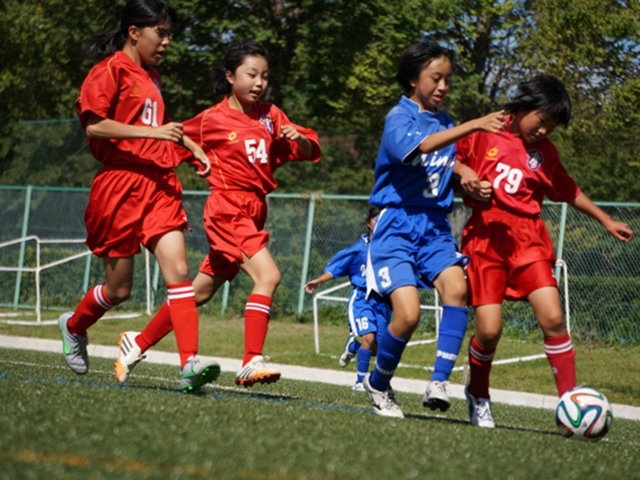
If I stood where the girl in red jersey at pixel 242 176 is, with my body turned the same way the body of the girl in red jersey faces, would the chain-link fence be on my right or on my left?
on my left

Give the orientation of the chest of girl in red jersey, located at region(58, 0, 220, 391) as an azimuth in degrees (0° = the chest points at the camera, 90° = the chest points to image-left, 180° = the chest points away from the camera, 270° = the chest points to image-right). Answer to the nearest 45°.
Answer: approximately 315°

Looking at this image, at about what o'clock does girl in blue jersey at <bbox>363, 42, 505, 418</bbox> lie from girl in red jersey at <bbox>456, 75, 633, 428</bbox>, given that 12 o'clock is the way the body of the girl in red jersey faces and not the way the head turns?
The girl in blue jersey is roughly at 2 o'clock from the girl in red jersey.

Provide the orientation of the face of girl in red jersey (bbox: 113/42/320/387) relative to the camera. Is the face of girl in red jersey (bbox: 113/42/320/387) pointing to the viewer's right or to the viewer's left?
to the viewer's right

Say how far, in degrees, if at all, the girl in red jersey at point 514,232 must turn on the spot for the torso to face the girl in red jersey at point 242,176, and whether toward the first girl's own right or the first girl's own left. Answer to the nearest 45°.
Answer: approximately 90° to the first girl's own right

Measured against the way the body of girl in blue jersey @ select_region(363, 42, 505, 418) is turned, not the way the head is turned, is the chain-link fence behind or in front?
behind

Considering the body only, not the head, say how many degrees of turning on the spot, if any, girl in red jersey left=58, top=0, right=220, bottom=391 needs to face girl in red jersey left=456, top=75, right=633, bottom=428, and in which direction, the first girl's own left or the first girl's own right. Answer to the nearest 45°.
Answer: approximately 45° to the first girl's own left
